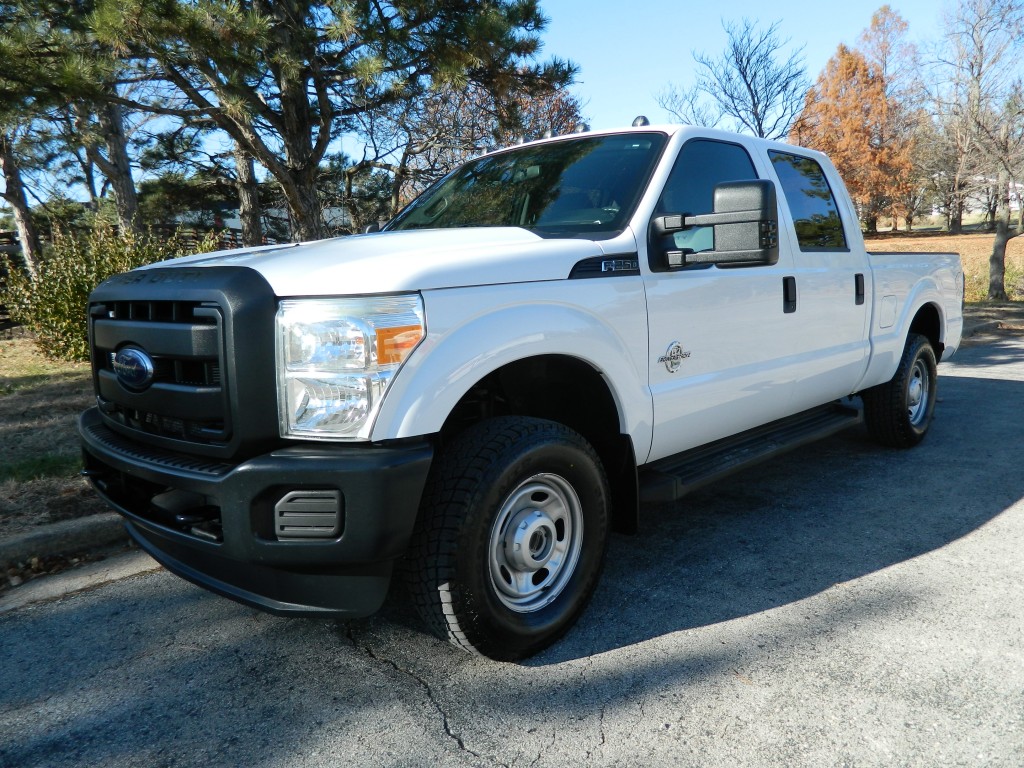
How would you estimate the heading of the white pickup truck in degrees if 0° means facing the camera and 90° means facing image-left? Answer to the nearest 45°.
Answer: approximately 45°

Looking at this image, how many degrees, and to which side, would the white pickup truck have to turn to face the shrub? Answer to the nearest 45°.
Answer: approximately 90° to its right

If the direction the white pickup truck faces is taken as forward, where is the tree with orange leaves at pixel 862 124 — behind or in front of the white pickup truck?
behind
